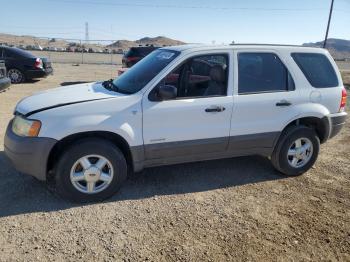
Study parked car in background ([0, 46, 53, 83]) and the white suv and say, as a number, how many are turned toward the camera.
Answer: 0

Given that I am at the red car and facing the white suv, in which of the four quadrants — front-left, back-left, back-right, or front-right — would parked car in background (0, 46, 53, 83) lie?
front-right

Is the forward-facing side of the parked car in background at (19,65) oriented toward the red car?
no

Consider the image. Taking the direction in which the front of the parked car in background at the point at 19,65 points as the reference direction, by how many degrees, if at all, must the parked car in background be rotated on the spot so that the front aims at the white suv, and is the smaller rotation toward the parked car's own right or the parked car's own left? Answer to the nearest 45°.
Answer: approximately 135° to the parked car's own left

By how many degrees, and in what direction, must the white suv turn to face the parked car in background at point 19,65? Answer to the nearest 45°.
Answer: approximately 45° to its right

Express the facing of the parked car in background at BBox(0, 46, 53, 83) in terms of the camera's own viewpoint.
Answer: facing away from the viewer and to the left of the viewer

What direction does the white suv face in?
to the viewer's left

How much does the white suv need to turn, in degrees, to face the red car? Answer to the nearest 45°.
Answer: approximately 90° to its right

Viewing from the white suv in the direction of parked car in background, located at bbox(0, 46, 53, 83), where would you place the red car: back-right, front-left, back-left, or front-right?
front-right

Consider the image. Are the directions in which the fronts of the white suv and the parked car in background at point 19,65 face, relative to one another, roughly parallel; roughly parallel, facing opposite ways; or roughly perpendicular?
roughly parallel
